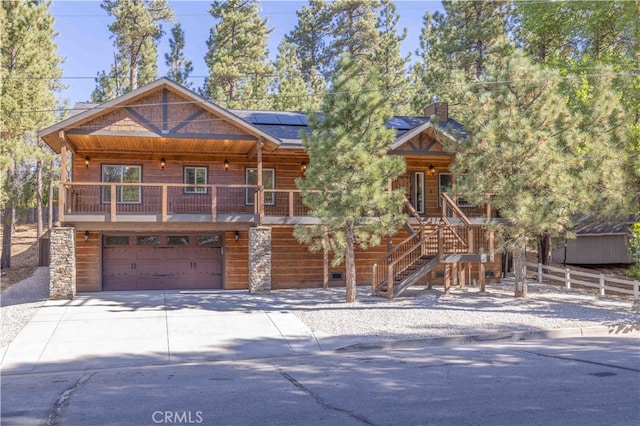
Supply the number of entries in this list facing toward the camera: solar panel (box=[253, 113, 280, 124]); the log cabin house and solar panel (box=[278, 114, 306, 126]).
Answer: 3

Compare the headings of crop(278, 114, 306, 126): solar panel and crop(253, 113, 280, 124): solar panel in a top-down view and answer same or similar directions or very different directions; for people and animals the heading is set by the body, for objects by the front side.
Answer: same or similar directions

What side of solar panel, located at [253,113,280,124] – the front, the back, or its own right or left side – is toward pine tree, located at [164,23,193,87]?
back

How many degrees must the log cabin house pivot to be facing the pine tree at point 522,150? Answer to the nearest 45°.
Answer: approximately 45° to its left

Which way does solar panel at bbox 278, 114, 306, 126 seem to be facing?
toward the camera

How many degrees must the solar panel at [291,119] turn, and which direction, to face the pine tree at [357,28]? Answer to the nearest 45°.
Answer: approximately 180°

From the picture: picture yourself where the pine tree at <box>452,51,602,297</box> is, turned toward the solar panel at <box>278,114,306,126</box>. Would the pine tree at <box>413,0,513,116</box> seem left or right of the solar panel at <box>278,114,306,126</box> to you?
right

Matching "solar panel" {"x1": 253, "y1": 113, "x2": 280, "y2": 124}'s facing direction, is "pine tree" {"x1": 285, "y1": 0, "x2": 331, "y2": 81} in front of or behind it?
behind

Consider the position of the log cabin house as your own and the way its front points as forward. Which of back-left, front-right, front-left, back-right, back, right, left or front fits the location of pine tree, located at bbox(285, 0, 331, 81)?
back

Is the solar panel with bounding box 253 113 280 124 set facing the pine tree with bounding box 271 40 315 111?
no

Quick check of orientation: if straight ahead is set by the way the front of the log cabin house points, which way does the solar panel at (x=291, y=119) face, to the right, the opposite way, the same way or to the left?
the same way

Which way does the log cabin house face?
toward the camera

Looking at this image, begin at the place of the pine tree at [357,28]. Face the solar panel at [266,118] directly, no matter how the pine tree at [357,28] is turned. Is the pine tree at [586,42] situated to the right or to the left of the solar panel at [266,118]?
left

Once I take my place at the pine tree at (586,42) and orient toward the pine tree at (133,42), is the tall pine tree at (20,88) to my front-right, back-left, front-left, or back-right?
front-left

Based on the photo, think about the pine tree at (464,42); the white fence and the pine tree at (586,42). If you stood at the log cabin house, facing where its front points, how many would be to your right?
0

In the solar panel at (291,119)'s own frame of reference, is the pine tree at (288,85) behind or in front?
behind

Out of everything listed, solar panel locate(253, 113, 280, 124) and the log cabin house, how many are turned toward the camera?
2

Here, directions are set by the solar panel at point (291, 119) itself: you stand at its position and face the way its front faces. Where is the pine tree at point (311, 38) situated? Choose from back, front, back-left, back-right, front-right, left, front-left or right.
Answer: back
